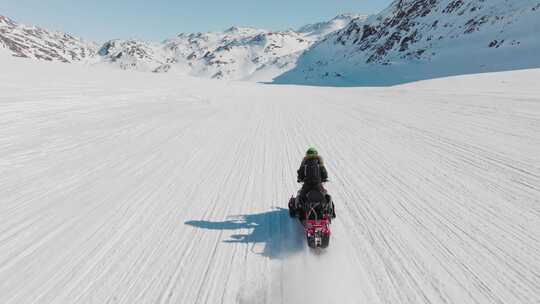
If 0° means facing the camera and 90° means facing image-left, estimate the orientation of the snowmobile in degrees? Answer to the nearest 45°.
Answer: approximately 180°
